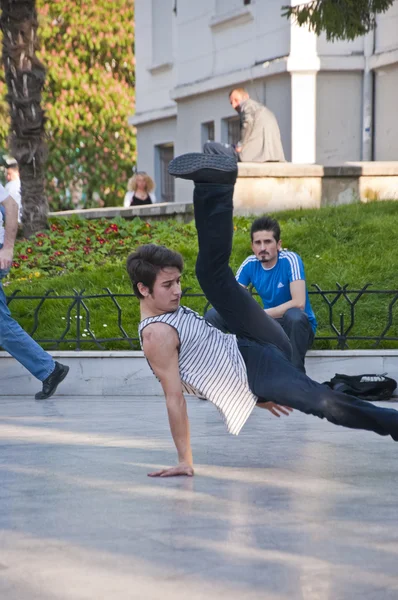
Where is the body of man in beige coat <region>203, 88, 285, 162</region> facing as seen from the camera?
to the viewer's left

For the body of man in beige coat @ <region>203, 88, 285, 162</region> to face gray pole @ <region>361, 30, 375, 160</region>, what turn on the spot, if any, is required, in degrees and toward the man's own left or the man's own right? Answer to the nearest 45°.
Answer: approximately 135° to the man's own right

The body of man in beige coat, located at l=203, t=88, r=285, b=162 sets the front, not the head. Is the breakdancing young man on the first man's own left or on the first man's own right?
on the first man's own left

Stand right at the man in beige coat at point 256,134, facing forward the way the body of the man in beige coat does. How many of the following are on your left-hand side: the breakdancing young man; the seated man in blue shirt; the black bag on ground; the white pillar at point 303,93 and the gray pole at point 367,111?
3

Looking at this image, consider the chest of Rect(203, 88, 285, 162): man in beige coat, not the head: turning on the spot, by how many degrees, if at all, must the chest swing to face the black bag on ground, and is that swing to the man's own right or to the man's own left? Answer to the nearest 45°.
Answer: approximately 90° to the man's own left

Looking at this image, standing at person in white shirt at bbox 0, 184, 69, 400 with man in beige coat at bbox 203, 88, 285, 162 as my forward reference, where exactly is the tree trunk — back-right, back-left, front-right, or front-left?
front-left

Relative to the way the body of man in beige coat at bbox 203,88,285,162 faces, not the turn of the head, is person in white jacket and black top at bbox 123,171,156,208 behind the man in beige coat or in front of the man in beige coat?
in front
